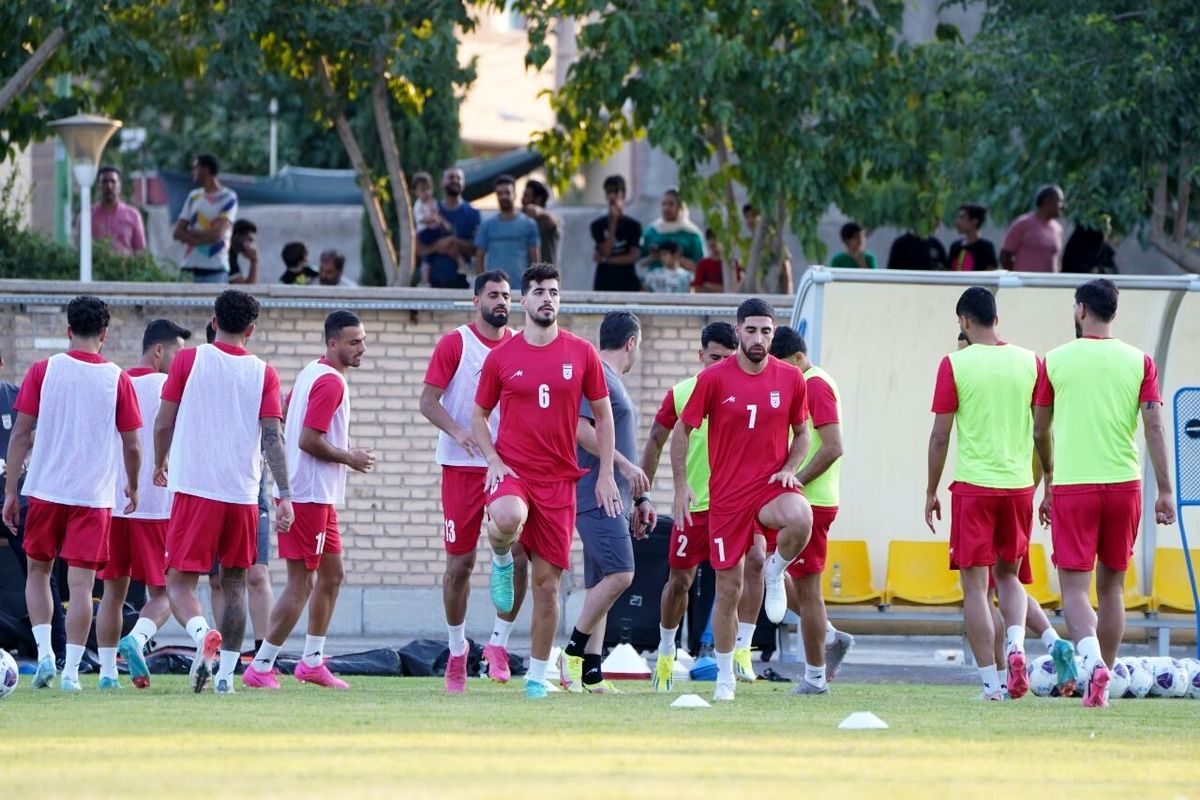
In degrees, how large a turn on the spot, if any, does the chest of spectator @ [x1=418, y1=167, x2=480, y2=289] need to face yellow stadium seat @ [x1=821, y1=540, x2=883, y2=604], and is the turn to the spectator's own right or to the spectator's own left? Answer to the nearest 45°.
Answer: approximately 45° to the spectator's own left

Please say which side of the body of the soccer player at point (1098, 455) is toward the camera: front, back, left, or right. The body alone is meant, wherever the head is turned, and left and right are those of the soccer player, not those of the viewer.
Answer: back

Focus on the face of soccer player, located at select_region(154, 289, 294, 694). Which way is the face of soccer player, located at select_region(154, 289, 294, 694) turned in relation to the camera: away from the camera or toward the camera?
away from the camera

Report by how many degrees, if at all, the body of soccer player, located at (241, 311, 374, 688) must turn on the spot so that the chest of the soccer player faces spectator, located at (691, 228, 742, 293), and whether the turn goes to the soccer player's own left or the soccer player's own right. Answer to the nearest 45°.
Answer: approximately 45° to the soccer player's own left

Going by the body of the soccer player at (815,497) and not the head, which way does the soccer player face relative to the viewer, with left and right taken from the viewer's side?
facing to the left of the viewer

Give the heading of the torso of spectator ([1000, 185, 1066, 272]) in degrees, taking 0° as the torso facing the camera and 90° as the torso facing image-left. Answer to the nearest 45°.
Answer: approximately 315°

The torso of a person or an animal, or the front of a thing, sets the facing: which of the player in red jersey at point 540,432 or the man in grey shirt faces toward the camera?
the player in red jersey

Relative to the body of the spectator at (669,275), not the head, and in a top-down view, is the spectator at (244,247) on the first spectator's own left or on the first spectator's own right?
on the first spectator's own right

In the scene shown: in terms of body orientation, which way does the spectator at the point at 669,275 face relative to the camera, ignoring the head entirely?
toward the camera

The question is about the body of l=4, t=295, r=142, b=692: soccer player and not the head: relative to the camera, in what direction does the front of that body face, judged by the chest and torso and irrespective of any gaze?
away from the camera

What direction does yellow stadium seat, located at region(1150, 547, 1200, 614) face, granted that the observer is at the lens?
facing the viewer

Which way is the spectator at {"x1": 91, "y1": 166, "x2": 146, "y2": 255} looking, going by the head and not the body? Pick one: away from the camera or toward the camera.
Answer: toward the camera

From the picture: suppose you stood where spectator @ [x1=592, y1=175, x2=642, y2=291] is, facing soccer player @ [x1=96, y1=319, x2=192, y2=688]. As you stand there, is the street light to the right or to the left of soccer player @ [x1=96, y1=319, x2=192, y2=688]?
right
